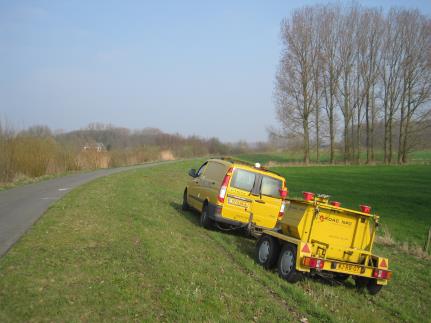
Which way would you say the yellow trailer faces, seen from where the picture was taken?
facing away from the viewer and to the left of the viewer

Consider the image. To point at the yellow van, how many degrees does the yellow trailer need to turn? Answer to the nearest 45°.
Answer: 0° — it already faces it

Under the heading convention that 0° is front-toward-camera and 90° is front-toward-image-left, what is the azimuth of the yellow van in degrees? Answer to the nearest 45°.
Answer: approximately 135°

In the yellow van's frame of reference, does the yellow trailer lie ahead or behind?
behind
